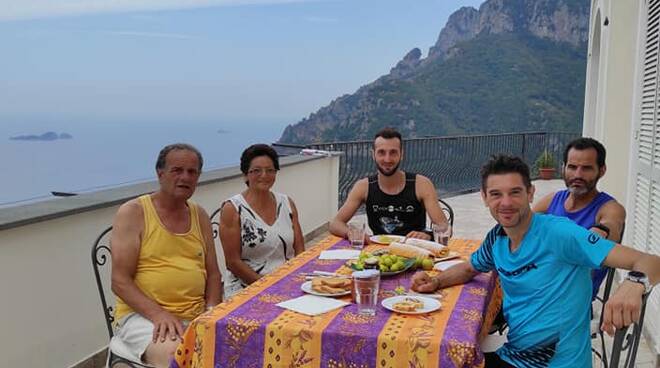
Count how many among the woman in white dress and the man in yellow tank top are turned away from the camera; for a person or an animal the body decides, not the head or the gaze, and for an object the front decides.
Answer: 0

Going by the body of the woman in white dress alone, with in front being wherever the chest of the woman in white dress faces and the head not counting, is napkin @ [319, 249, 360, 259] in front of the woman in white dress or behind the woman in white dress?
in front

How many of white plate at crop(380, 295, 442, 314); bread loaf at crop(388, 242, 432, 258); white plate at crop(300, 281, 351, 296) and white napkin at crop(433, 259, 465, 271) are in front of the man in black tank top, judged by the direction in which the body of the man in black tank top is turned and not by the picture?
4

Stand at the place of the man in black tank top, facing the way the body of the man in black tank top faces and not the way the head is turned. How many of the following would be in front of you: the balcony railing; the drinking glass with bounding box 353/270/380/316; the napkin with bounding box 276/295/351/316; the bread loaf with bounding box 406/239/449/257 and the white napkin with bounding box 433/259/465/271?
4

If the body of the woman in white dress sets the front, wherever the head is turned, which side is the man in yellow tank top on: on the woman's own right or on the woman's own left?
on the woman's own right

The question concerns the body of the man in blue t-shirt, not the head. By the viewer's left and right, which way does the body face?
facing the viewer and to the left of the viewer

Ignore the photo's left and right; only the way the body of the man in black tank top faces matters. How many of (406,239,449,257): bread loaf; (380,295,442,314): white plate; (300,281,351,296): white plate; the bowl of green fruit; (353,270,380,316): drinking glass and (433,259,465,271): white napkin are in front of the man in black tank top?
6

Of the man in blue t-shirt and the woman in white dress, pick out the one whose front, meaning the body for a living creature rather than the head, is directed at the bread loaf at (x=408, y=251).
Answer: the woman in white dress

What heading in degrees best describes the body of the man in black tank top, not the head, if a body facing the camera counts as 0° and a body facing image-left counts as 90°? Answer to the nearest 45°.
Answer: approximately 0°

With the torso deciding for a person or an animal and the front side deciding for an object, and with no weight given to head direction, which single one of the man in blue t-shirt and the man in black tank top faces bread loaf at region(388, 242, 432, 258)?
the man in black tank top

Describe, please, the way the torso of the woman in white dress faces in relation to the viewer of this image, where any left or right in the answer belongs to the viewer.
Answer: facing the viewer and to the right of the viewer

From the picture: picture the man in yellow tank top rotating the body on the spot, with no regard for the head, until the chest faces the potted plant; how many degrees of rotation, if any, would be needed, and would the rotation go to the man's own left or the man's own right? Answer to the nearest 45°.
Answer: approximately 90° to the man's own left

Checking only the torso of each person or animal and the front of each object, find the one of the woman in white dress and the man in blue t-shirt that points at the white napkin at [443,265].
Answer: the woman in white dress

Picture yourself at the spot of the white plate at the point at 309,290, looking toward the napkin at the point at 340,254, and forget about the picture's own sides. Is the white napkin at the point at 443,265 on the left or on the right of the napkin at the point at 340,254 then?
right
